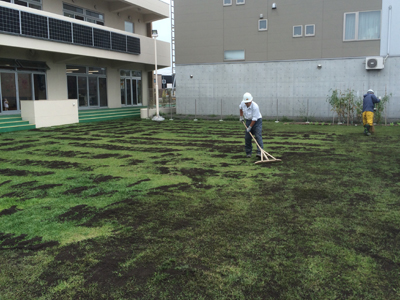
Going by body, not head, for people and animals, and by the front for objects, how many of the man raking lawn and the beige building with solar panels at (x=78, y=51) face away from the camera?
0

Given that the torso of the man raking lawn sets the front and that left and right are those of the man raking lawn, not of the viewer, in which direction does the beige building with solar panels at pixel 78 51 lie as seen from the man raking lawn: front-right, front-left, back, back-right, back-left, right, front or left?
back-right

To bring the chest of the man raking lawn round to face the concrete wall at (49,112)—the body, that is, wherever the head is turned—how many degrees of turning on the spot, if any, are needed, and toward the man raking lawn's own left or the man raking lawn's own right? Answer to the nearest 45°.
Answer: approximately 135° to the man raking lawn's own right

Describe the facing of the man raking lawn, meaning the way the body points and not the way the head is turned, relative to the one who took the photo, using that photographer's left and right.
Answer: facing the viewer

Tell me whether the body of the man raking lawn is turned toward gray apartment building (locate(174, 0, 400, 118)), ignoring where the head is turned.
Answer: no

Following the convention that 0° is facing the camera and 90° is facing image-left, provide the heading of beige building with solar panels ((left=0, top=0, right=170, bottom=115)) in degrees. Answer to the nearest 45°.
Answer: approximately 315°

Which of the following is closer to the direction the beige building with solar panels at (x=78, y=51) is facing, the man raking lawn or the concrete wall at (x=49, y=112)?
the man raking lawn

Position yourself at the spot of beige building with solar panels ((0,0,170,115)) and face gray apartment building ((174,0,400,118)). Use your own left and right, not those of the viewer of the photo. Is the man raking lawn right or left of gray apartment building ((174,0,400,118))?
right

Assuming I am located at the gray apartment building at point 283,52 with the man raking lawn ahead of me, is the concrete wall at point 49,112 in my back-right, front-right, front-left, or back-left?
front-right
